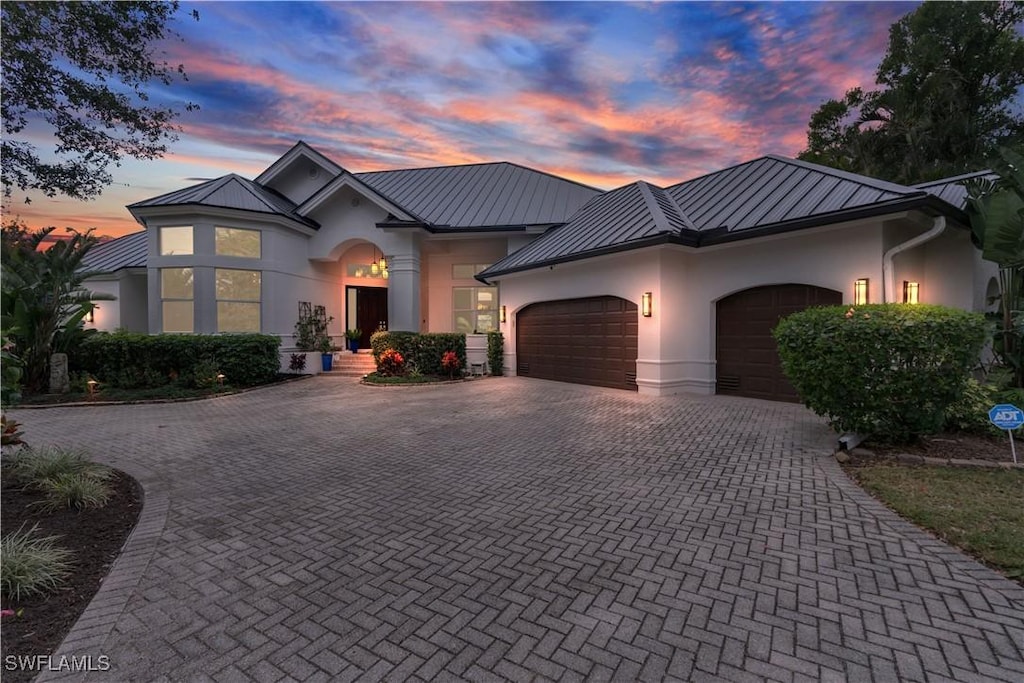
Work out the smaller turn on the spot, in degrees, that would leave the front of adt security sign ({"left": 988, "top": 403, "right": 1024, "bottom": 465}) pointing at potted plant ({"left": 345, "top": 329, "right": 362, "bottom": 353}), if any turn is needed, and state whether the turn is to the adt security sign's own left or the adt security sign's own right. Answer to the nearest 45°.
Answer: approximately 90° to the adt security sign's own right

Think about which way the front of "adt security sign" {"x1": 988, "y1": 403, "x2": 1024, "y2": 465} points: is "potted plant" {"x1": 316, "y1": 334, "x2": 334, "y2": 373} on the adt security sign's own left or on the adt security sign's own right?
on the adt security sign's own right

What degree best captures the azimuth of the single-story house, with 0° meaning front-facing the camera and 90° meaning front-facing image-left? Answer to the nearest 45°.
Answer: approximately 0°

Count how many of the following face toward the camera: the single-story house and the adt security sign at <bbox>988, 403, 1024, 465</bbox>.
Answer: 2

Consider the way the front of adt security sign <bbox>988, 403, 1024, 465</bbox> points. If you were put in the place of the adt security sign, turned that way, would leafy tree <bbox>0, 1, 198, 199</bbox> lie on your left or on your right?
on your right

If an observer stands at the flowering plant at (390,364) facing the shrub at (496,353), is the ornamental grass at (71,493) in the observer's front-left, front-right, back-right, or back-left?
back-right
